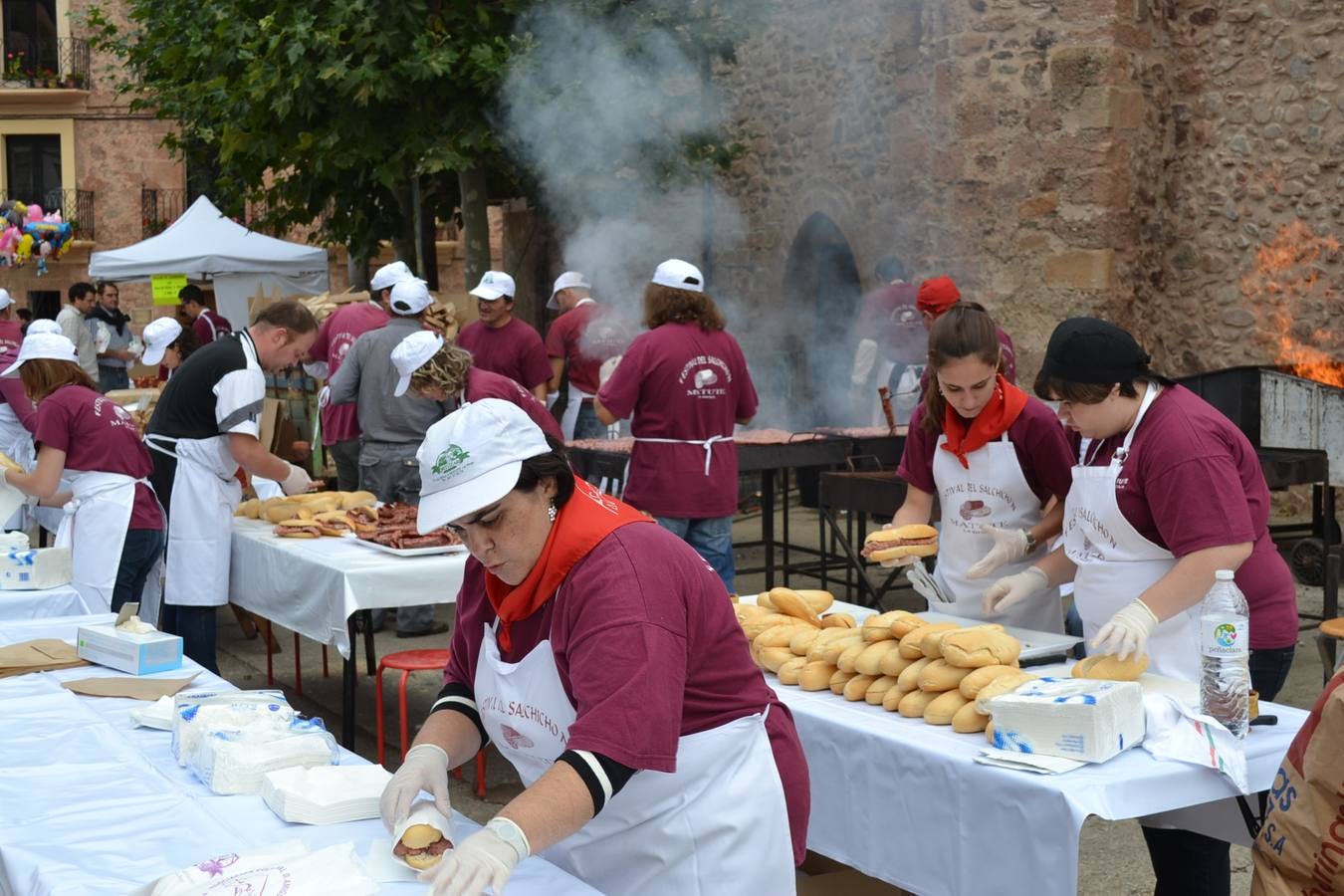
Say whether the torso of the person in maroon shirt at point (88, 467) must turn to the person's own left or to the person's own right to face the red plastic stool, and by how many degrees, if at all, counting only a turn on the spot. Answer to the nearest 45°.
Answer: approximately 180°

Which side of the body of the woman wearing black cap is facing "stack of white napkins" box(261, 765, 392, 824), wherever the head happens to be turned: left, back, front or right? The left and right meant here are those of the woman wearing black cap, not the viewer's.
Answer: front

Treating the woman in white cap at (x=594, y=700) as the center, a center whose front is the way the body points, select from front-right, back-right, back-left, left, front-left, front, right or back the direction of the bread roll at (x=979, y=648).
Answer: back

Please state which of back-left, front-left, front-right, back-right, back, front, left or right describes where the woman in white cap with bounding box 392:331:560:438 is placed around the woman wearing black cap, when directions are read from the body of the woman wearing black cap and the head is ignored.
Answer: right

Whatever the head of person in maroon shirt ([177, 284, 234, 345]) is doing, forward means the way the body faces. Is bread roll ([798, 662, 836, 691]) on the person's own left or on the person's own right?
on the person's own left

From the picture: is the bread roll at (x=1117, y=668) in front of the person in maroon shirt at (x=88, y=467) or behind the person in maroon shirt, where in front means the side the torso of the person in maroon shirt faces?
behind

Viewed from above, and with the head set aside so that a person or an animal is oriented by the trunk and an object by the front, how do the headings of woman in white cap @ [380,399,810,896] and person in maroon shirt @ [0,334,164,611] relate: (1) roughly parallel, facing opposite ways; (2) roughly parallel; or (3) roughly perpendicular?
roughly perpendicular

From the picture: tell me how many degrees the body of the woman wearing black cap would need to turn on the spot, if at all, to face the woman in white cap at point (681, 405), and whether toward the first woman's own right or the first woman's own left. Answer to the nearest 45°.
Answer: approximately 90° to the first woman's own right

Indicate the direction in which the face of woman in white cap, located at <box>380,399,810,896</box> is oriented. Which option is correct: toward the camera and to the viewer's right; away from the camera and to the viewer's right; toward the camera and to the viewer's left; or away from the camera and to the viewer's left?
toward the camera and to the viewer's left

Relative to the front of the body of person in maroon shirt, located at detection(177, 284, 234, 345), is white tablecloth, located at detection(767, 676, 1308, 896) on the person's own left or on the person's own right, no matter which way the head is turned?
on the person's own left

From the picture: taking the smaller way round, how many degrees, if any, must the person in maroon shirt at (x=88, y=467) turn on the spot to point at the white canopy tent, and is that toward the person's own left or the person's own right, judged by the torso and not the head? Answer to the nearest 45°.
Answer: approximately 45° to the person's own right
